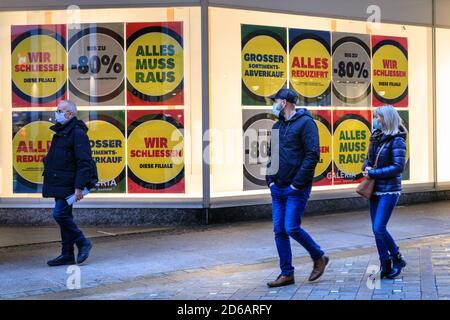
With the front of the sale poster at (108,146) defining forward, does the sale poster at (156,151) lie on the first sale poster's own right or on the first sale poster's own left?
on the first sale poster's own left

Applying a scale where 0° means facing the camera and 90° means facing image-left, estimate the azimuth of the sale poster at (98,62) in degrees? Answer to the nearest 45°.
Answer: approximately 0°

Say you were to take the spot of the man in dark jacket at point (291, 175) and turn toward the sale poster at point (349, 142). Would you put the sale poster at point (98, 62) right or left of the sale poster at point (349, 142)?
left

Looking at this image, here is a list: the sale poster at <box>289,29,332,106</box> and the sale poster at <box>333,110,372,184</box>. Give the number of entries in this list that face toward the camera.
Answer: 2

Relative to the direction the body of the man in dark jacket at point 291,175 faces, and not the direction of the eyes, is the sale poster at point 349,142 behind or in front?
behind

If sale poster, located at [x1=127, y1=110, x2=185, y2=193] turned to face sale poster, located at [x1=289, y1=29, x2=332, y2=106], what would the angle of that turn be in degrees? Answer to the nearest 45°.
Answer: approximately 90° to its left

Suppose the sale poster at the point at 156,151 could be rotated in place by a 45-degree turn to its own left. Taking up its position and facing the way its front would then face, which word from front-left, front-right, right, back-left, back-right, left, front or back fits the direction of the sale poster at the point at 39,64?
back-right

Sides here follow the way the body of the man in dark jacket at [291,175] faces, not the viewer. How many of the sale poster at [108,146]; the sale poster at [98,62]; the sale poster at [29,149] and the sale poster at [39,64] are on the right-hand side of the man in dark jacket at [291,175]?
4

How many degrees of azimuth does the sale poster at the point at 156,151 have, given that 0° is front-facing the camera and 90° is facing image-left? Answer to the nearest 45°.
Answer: approximately 0°

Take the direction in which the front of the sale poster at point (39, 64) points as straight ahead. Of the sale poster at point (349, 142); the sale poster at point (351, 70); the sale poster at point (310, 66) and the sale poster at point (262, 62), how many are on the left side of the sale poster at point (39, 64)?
4

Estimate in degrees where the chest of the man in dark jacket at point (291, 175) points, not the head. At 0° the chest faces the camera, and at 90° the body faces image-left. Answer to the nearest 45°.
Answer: approximately 45°

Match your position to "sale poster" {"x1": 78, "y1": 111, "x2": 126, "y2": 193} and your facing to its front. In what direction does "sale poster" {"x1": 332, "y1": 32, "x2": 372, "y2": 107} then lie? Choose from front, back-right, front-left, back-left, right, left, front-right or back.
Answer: left

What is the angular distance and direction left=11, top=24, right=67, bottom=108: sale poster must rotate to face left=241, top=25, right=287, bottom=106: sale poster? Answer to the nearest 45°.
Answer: approximately 90° to its left
